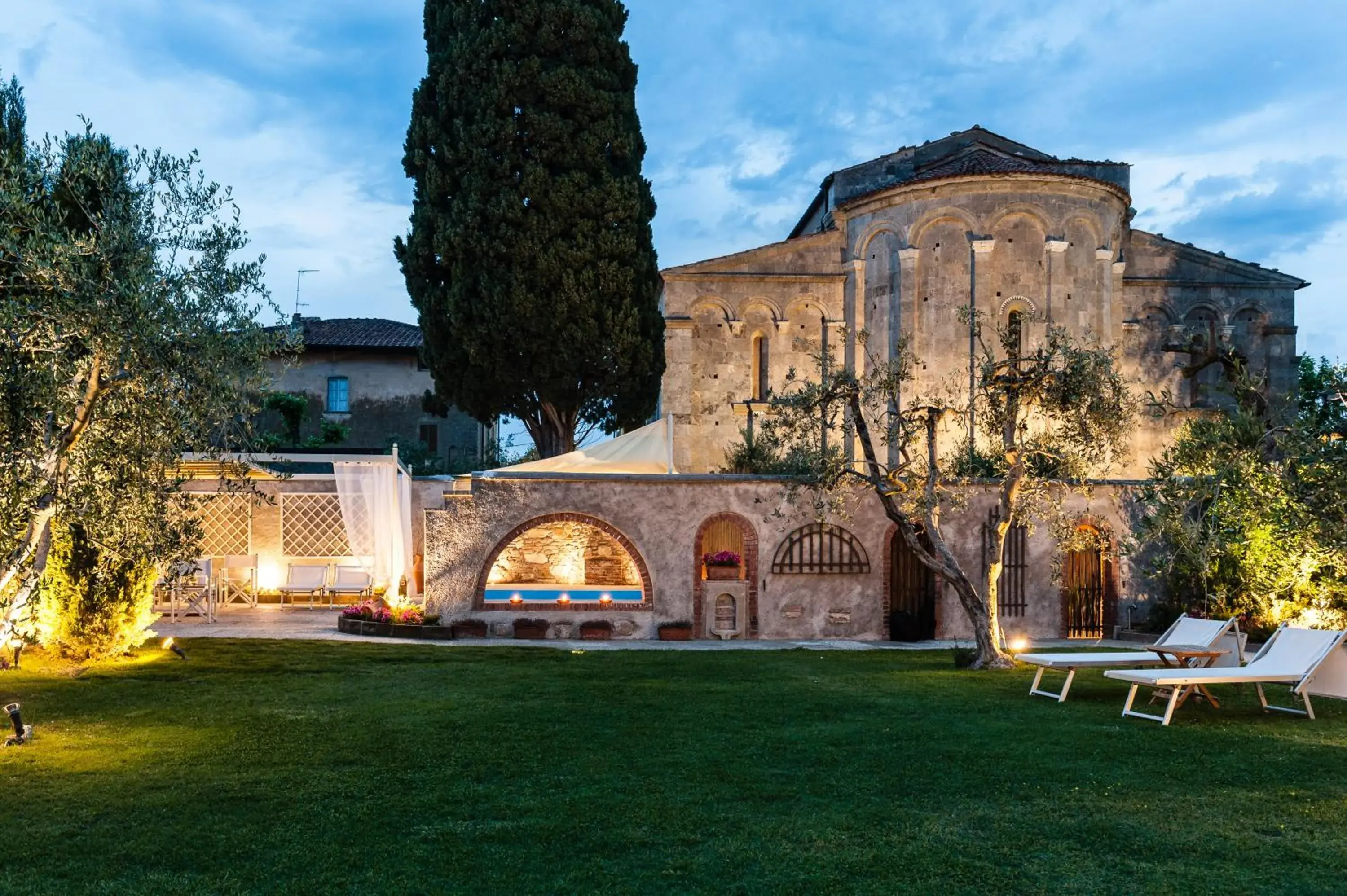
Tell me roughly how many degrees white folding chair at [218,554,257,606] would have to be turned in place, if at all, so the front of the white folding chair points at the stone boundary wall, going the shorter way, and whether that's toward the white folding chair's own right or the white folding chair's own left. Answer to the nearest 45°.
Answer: approximately 45° to the white folding chair's own left

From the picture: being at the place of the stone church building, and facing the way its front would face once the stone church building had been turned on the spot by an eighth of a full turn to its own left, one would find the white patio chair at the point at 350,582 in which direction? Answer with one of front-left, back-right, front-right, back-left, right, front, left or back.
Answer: left

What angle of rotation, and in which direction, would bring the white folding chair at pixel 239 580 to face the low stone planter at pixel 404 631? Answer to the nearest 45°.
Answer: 0° — it already faces it

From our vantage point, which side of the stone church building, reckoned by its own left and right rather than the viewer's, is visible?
back

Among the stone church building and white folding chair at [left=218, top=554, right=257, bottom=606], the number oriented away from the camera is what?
1

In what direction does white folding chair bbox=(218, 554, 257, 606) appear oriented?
toward the camera

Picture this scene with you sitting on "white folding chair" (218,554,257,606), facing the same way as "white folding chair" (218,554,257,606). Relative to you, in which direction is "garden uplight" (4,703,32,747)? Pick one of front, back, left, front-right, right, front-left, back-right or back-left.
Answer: front

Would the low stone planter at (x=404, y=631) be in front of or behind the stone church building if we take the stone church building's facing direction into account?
behind

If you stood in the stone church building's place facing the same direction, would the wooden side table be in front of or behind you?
behind

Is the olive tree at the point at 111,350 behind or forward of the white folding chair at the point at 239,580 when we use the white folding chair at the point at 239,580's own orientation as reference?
forward
